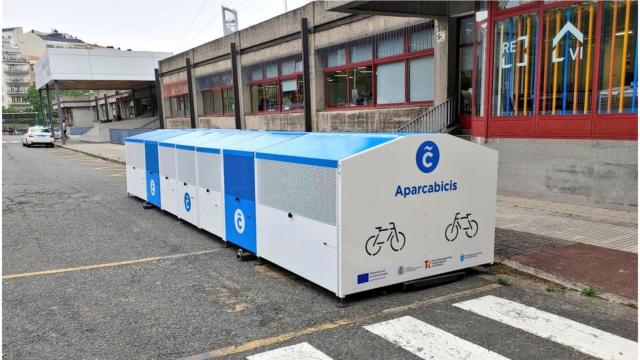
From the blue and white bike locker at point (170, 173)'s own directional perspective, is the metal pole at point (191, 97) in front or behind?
behind

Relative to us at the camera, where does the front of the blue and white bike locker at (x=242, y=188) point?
facing the viewer and to the left of the viewer

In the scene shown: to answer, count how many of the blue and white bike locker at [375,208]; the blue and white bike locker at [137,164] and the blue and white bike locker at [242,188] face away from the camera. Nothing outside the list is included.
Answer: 0

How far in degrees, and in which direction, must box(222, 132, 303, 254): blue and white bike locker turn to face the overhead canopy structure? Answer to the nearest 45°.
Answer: approximately 135° to its right

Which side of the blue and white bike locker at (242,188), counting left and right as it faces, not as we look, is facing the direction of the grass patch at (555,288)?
left

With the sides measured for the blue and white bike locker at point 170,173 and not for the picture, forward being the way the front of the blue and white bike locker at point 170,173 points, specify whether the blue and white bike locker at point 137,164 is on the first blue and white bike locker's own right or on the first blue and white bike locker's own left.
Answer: on the first blue and white bike locker's own right

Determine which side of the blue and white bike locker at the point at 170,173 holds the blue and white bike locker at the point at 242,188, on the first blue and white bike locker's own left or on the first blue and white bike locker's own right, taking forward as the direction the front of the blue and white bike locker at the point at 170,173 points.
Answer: on the first blue and white bike locker's own left

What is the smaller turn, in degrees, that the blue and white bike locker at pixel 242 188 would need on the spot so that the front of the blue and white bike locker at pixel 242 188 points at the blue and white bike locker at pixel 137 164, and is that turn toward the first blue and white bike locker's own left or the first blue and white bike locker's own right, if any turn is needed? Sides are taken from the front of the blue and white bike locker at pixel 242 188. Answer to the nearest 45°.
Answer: approximately 90° to the first blue and white bike locker's own right

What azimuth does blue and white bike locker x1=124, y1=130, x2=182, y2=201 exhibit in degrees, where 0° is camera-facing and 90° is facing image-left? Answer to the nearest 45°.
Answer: approximately 45°
